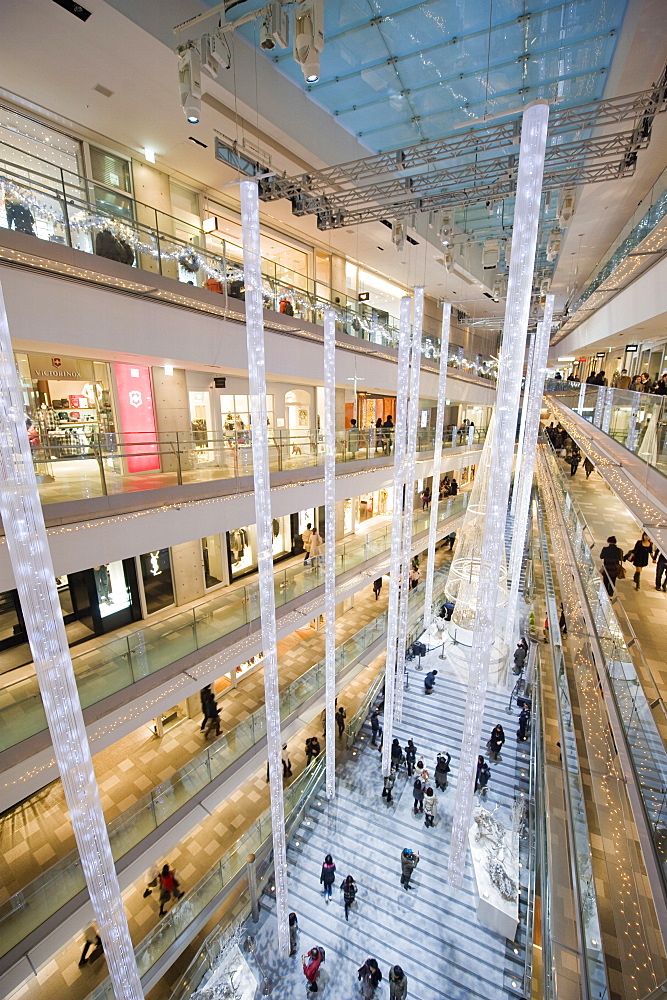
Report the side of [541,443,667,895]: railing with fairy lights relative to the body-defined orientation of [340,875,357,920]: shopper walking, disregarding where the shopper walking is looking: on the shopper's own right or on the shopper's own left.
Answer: on the shopper's own right

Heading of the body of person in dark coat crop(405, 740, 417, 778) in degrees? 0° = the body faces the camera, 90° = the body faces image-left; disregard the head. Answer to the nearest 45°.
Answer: approximately 180°

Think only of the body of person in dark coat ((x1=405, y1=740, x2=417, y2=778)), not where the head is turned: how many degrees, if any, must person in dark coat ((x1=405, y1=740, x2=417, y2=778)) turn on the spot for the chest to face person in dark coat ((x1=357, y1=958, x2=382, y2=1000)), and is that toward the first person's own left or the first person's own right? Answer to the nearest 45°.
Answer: approximately 180°

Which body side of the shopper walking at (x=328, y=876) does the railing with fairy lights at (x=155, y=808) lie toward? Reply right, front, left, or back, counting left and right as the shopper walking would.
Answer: left

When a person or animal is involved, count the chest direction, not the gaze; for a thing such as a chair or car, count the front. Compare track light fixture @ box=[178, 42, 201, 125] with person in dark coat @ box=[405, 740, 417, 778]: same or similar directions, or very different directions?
very different directions

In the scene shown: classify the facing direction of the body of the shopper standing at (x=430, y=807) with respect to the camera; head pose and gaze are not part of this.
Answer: away from the camera

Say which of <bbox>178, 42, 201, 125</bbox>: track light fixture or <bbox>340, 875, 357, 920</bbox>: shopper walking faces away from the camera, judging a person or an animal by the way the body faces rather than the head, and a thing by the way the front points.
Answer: the shopper walking
